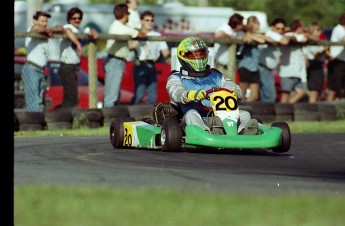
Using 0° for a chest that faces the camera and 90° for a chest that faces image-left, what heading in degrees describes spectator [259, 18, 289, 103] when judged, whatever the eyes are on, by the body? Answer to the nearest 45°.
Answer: approximately 315°

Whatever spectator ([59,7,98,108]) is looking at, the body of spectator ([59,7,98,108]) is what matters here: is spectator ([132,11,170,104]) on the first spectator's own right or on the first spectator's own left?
on the first spectator's own left

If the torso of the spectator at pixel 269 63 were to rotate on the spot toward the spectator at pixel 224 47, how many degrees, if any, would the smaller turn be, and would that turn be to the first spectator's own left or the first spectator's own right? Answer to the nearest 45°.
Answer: approximately 135° to the first spectator's own right

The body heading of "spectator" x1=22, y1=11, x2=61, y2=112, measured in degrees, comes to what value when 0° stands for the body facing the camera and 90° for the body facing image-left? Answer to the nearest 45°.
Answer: approximately 315°

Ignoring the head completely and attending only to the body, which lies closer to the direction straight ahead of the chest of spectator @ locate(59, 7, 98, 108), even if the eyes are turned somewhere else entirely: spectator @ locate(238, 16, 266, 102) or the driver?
the driver

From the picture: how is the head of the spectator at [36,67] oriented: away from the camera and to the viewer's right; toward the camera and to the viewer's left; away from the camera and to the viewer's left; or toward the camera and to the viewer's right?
toward the camera and to the viewer's right

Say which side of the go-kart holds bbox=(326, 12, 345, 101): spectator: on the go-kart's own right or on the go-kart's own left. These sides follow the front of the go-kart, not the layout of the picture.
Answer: on the go-kart's own left

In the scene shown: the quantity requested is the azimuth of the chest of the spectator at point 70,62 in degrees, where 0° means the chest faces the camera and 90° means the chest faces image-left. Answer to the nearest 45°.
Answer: approximately 315°
